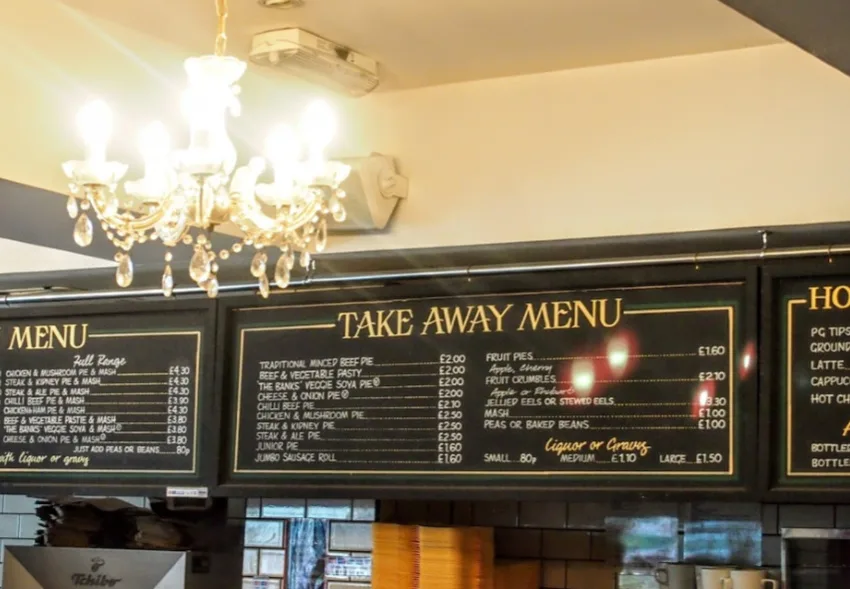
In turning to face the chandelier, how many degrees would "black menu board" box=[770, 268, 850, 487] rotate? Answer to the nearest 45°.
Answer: approximately 45° to its right

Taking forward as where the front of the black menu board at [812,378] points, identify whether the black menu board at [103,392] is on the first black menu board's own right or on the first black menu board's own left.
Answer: on the first black menu board's own right

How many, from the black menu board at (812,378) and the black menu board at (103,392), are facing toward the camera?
2

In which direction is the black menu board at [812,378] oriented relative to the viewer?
toward the camera

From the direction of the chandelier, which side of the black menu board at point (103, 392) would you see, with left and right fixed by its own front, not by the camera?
front

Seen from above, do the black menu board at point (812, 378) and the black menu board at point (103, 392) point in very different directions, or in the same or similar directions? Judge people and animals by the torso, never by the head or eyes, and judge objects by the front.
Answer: same or similar directions

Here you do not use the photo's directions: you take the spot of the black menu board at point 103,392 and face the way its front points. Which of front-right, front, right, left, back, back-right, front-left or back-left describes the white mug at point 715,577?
front-left

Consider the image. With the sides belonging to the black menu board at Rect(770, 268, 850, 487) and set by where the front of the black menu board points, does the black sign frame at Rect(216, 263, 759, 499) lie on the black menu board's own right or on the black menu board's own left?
on the black menu board's own right

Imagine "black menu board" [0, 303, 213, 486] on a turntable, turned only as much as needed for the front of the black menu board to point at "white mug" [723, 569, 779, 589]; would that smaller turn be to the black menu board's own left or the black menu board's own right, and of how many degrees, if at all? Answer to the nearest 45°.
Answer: approximately 45° to the black menu board's own left

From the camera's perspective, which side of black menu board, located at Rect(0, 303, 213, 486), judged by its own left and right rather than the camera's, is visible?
front
